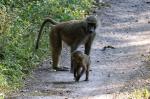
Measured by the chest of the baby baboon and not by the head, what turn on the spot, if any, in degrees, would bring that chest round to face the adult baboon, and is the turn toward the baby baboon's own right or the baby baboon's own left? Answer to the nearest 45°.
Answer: approximately 135° to the baby baboon's own right

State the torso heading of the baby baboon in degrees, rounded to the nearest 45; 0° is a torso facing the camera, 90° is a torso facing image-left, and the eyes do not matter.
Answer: approximately 45°
